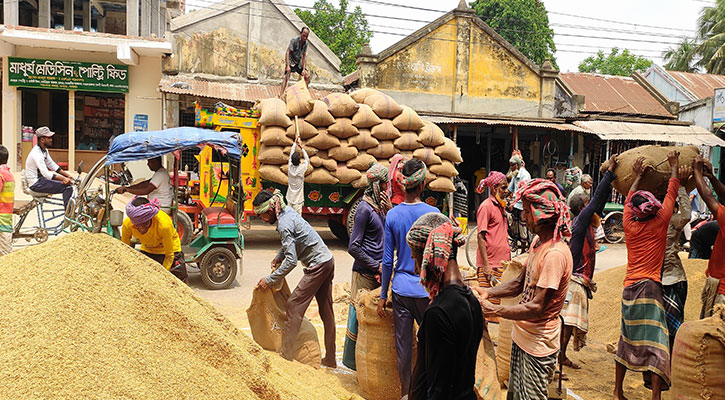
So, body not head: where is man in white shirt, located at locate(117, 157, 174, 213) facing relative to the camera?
to the viewer's left

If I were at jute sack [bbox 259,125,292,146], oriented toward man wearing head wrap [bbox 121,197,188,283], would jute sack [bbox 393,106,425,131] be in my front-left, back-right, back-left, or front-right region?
back-left

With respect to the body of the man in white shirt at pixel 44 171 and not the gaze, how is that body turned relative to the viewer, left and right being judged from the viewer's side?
facing to the right of the viewer

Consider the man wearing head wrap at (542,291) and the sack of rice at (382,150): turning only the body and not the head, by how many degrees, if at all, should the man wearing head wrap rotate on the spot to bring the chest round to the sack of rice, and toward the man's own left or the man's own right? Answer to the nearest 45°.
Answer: approximately 90° to the man's own right

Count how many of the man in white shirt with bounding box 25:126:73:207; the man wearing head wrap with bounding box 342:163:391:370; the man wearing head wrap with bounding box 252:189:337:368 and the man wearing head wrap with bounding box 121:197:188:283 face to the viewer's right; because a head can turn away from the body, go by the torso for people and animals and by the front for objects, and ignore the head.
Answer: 2

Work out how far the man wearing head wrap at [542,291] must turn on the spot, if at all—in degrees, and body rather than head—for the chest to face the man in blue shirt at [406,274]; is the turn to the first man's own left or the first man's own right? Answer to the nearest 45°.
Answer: approximately 45° to the first man's own right

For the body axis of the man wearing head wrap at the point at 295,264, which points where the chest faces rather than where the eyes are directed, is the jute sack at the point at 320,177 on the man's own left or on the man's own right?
on the man's own right

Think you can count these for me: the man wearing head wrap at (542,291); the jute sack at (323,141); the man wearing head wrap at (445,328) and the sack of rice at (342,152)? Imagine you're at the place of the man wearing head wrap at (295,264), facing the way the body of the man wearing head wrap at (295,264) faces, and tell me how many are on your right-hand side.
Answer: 2

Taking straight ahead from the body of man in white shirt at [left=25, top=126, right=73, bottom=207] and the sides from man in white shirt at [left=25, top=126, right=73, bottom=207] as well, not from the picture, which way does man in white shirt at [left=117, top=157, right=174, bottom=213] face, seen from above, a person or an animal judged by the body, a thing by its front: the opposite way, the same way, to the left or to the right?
the opposite way

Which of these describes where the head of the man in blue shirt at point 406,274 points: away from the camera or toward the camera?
away from the camera

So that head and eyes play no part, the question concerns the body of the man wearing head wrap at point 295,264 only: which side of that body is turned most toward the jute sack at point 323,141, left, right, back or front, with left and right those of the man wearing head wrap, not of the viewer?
right

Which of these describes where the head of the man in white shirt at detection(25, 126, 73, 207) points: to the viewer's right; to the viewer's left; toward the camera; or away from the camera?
to the viewer's right

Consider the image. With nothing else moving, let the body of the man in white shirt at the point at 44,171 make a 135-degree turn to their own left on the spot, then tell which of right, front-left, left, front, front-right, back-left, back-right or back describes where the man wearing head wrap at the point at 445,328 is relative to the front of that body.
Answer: back-left

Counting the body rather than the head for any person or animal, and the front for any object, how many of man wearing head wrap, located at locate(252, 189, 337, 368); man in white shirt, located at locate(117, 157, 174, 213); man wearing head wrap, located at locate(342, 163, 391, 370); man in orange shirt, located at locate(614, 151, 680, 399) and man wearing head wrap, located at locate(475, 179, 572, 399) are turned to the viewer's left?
3
